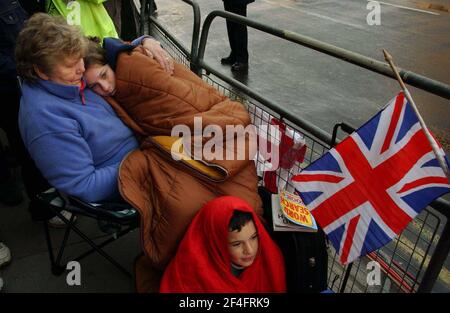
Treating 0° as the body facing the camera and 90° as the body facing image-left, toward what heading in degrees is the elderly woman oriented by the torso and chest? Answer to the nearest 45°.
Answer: approximately 270°

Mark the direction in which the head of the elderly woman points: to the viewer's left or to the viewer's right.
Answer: to the viewer's right

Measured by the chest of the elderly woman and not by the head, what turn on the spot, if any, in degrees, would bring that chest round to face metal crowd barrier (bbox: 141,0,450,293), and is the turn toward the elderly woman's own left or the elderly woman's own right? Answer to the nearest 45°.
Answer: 0° — they already face it
